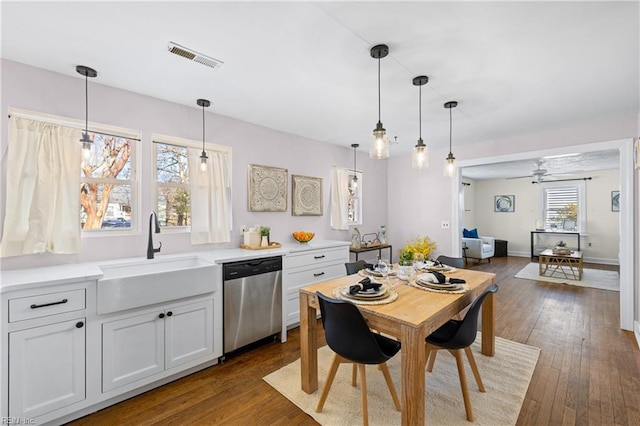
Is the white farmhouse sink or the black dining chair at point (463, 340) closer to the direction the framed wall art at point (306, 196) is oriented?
the black dining chair

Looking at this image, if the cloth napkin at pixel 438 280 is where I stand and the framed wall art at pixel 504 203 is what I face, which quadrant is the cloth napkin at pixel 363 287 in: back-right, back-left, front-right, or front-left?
back-left

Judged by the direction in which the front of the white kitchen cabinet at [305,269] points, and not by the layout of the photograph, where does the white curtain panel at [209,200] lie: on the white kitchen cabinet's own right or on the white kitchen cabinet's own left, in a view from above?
on the white kitchen cabinet's own right

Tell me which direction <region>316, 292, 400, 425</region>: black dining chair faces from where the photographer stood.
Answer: facing away from the viewer and to the right of the viewer

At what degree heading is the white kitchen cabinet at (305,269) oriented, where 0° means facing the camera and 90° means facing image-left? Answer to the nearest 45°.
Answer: approximately 315°

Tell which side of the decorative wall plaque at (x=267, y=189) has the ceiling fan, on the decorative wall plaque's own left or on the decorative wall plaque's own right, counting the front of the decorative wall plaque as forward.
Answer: on the decorative wall plaque's own left

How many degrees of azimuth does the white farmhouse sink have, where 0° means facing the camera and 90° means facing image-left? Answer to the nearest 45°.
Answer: approximately 315°
